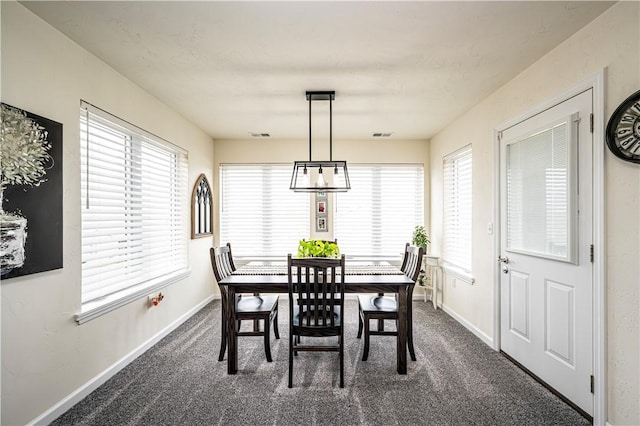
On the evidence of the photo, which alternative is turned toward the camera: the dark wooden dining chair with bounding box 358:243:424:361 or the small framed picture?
the small framed picture

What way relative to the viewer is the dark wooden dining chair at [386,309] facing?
to the viewer's left

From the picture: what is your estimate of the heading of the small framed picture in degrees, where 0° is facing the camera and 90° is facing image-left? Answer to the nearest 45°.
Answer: approximately 0°

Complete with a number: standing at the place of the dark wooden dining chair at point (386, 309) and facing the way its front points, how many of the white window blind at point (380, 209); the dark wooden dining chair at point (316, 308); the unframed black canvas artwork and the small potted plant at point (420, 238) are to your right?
2

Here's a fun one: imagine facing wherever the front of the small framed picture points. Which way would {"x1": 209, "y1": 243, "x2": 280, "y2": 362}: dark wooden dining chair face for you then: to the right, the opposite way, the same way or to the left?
to the left

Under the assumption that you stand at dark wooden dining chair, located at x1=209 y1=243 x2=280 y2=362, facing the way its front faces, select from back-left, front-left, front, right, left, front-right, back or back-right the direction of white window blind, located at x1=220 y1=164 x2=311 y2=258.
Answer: left

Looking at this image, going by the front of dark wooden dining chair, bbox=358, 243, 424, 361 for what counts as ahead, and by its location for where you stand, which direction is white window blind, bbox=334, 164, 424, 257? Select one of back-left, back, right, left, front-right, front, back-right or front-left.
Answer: right

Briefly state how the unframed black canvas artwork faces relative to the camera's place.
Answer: facing the viewer and to the right of the viewer

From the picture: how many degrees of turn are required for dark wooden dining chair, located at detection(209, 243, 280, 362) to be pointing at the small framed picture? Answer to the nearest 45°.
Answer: approximately 45° to its left

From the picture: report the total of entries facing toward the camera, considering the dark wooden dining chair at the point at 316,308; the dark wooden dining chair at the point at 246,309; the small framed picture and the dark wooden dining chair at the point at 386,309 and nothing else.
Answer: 1

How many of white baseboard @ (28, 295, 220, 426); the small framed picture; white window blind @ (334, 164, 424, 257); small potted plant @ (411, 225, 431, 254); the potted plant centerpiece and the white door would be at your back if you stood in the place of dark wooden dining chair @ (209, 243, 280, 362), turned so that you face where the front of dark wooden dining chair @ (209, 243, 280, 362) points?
1

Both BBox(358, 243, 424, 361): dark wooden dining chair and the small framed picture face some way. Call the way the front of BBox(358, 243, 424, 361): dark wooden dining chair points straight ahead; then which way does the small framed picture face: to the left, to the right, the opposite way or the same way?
to the left

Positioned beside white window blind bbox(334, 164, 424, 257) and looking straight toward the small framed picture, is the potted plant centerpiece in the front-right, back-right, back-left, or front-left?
front-left

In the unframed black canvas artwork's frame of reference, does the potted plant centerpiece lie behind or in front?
in front

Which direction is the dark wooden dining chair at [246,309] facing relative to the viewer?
to the viewer's right

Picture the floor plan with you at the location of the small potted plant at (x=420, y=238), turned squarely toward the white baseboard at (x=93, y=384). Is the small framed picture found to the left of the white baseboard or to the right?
right

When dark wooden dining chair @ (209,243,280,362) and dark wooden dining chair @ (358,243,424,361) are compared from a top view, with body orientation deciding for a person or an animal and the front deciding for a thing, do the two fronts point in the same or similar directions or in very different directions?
very different directions

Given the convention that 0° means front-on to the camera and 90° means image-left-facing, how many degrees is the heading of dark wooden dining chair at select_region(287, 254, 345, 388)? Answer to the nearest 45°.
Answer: approximately 180°

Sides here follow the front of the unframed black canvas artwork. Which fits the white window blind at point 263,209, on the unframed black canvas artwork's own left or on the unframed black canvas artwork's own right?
on the unframed black canvas artwork's own left
